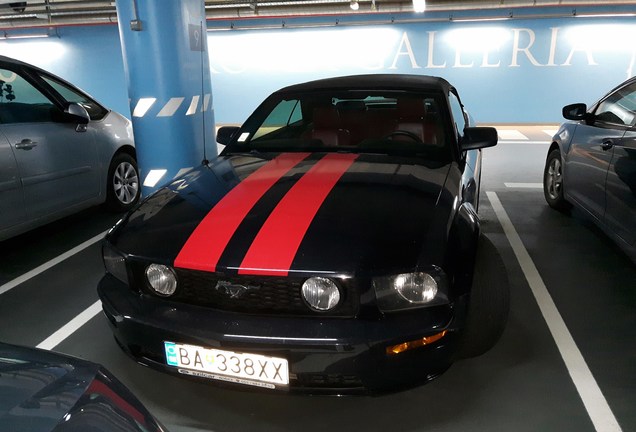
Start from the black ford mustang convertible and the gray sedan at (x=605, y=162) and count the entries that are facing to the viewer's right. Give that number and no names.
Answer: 0

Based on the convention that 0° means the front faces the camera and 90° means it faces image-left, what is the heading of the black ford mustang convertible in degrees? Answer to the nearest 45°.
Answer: approximately 45°

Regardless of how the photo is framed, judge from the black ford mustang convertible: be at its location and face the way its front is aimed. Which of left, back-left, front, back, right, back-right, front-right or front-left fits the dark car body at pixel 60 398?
front

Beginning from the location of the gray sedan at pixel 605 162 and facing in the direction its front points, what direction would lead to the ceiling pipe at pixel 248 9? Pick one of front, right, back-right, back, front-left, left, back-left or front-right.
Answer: front

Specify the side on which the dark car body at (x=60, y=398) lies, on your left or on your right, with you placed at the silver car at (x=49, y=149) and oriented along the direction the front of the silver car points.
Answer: on your right

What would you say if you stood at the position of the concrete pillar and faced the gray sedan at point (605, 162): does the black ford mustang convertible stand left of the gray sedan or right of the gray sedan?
right

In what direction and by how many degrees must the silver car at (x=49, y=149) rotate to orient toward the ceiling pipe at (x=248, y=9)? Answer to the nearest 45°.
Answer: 0° — it already faces it

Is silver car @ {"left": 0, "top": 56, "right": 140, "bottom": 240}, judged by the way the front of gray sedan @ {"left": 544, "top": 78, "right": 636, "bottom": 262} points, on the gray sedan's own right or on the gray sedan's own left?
on the gray sedan's own left

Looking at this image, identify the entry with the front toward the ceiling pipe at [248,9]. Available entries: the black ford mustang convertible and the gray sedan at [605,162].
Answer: the gray sedan

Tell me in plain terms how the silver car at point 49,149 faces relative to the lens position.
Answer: facing away from the viewer and to the right of the viewer
